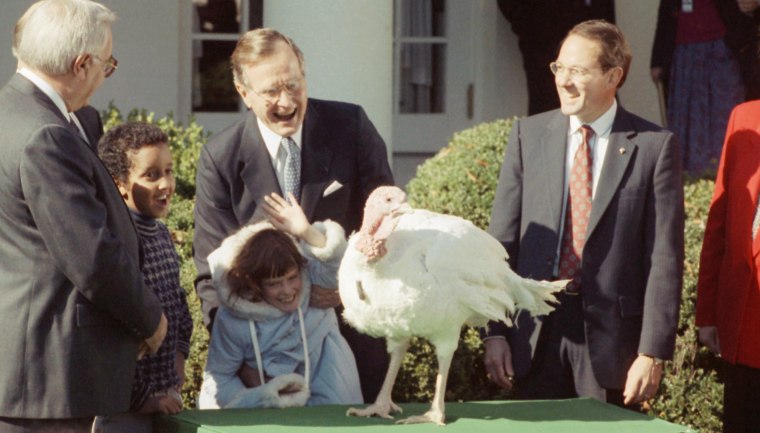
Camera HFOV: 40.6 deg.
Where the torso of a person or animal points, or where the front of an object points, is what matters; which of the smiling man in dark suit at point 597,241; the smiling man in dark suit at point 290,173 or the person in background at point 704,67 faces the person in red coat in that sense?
the person in background

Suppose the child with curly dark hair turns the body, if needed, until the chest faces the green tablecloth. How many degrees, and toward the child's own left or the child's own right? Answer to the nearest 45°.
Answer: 0° — they already face it

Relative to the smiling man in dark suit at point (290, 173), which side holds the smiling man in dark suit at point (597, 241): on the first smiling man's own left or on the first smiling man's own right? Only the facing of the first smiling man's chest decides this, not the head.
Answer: on the first smiling man's own left

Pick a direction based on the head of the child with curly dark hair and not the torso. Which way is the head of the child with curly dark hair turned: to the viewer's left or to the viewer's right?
to the viewer's right

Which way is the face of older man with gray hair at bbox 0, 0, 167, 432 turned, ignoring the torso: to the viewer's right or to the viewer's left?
to the viewer's right

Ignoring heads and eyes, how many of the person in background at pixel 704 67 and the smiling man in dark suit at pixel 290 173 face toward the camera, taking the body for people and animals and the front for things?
2

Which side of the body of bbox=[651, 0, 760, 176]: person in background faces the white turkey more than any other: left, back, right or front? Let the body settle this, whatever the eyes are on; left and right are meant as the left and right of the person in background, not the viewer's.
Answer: front

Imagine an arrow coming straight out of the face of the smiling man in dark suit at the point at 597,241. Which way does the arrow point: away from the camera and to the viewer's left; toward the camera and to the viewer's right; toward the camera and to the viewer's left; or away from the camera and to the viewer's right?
toward the camera and to the viewer's left

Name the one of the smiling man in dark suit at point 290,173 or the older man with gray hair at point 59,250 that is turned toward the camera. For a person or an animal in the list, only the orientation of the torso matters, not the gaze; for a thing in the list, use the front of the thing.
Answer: the smiling man in dark suit

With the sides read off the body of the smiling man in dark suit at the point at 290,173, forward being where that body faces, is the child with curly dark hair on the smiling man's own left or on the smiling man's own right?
on the smiling man's own right

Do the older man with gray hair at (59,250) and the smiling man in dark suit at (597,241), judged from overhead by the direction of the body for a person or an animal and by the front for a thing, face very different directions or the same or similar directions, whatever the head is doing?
very different directions

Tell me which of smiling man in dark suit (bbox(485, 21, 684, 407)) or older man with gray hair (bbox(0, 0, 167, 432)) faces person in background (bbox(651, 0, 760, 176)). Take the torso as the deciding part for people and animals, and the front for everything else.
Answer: the older man with gray hair

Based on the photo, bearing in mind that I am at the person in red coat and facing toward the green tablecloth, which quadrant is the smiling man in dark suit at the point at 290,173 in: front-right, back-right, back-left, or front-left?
front-right

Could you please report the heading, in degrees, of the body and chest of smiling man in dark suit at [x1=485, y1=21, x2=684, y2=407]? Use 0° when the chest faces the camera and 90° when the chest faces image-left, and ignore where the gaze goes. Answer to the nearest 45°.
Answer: approximately 45°

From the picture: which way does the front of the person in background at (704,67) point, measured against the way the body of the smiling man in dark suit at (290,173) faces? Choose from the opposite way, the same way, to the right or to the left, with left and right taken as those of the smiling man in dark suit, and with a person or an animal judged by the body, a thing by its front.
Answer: the same way

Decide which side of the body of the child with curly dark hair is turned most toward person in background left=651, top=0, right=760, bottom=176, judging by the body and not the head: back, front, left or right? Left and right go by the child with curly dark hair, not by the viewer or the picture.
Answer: left
